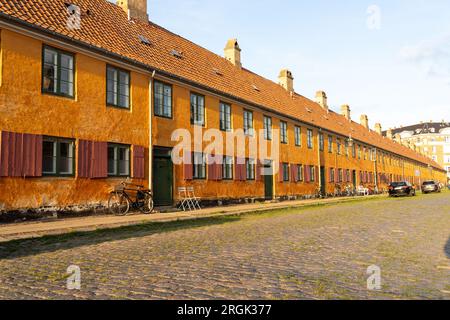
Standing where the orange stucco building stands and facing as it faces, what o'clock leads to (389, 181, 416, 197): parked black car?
The parked black car is roughly at 9 o'clock from the orange stucco building.

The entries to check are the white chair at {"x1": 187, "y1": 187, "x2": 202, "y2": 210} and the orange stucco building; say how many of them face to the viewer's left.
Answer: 0

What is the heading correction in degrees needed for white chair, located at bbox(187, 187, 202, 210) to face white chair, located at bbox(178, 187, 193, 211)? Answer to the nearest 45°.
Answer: approximately 90° to its right

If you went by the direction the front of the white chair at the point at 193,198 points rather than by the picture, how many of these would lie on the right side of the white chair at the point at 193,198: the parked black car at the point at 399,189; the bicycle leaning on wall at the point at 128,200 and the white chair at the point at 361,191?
1

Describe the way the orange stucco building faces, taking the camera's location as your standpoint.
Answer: facing the viewer and to the right of the viewer

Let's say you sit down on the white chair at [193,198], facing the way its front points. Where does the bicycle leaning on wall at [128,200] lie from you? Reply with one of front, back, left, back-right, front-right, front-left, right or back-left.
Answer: right
